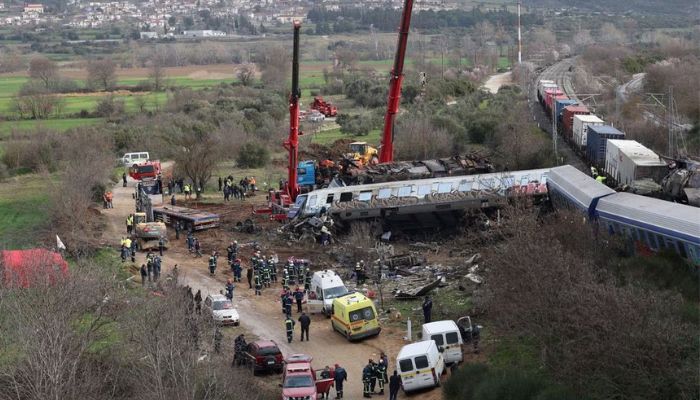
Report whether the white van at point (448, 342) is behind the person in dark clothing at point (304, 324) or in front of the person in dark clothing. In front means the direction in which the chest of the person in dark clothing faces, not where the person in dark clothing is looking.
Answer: behind

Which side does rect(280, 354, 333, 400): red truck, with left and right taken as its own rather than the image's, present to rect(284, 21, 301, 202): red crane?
back

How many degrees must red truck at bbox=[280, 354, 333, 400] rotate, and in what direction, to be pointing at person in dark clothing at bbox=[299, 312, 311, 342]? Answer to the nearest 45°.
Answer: approximately 180°

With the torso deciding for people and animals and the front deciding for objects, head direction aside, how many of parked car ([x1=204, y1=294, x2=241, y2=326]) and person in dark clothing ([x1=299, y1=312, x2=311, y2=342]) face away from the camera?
1

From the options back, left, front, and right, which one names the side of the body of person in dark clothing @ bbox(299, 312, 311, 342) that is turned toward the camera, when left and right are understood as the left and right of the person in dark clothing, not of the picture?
back

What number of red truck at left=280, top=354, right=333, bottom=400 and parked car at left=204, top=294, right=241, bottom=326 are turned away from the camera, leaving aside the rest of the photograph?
0

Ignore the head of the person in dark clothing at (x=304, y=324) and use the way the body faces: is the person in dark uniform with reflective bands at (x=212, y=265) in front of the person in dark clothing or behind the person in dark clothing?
in front

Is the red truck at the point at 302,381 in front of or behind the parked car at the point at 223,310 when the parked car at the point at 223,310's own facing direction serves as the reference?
in front

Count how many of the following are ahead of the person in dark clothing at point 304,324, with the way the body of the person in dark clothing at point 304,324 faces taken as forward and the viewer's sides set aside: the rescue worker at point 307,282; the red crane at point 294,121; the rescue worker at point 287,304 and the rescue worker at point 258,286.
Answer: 4

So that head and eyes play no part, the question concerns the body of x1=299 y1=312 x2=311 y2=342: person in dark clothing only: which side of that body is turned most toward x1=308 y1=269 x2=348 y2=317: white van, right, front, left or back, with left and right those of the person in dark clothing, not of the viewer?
front

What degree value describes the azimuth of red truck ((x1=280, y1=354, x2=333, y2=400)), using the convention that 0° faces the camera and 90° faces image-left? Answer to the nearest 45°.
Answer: approximately 0°

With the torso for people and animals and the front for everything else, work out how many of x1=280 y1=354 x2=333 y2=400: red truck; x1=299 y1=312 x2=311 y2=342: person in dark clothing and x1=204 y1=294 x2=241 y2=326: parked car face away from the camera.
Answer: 1
